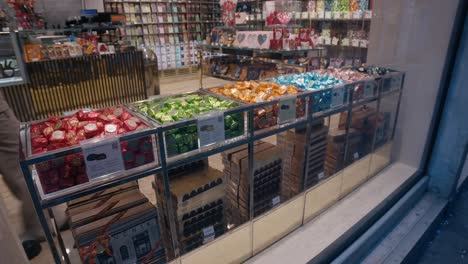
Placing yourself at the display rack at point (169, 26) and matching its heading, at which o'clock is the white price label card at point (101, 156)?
The white price label card is roughly at 12 o'clock from the display rack.

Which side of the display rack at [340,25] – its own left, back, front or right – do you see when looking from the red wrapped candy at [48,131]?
front

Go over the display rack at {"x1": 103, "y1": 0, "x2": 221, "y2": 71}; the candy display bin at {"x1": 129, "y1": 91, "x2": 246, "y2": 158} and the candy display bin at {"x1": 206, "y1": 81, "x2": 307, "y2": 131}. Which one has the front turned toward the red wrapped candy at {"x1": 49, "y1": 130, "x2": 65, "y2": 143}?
the display rack

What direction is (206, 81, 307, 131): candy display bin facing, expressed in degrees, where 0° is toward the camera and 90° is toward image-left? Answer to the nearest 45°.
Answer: approximately 315°

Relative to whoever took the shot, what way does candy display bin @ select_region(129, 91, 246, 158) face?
facing the viewer and to the right of the viewer

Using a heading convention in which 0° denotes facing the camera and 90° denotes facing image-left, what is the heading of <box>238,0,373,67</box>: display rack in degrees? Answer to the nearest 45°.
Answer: approximately 0°

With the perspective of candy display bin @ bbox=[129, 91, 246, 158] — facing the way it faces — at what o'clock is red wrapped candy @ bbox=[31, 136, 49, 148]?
The red wrapped candy is roughly at 4 o'clock from the candy display bin.

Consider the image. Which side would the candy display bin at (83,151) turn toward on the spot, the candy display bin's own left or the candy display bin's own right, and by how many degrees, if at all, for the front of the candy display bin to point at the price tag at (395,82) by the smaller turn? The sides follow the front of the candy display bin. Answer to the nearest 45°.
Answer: approximately 45° to the candy display bin's own left

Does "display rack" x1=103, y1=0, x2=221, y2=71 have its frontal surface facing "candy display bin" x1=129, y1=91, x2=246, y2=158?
yes

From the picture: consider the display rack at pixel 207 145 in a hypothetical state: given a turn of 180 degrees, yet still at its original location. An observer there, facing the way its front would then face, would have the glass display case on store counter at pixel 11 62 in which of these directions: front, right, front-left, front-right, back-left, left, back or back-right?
front

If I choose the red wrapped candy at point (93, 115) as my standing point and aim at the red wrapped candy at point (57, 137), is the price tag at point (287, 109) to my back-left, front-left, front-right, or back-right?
back-left

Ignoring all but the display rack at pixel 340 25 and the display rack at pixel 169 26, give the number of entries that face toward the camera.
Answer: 2

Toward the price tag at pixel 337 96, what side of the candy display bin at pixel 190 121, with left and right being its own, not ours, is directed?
left
